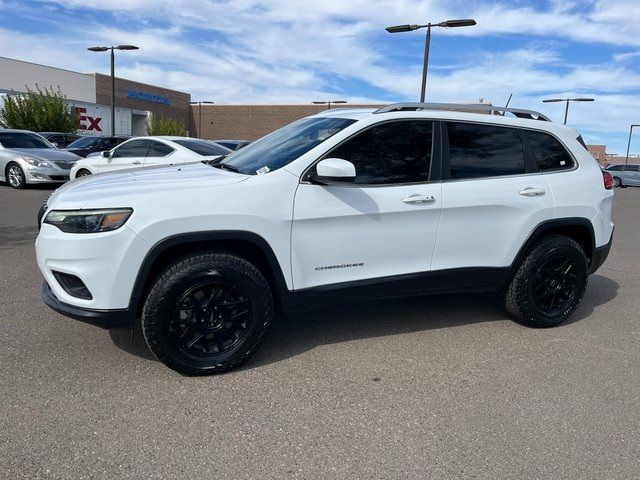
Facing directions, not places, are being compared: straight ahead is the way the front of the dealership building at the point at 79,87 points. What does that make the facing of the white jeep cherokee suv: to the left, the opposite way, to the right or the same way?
to the right

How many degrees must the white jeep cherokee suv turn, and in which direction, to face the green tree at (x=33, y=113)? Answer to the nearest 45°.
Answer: approximately 90° to its right

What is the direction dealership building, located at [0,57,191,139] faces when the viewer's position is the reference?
facing the viewer and to the right of the viewer

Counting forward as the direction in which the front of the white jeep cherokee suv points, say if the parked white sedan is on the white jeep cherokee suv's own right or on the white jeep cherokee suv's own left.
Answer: on the white jeep cherokee suv's own right

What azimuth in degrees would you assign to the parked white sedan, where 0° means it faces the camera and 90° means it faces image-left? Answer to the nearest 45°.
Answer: approximately 135°

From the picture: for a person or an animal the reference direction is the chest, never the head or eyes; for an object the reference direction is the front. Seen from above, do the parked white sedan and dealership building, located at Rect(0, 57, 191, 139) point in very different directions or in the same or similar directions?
very different directions

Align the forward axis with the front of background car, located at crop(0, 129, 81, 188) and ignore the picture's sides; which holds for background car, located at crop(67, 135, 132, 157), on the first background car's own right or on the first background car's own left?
on the first background car's own left

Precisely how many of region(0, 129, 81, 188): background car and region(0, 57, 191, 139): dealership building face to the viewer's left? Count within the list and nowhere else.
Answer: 0

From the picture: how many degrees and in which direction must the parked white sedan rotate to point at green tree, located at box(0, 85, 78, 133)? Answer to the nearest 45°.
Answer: approximately 45° to its right

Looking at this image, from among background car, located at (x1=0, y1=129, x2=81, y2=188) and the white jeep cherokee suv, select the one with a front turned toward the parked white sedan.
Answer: the background car

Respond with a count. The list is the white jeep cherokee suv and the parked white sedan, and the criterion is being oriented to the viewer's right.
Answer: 0

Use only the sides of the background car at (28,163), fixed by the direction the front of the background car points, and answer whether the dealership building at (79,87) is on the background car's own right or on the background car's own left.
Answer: on the background car's own left

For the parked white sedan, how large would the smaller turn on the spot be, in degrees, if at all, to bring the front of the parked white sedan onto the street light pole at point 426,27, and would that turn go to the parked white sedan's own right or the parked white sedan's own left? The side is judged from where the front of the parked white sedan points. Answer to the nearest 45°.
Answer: approximately 90° to the parked white sedan's own right

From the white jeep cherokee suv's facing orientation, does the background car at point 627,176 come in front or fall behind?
behind

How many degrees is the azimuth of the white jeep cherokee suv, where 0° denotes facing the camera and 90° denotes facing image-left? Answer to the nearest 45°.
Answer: approximately 45°

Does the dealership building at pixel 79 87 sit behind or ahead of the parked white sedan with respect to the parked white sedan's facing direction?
ahead
